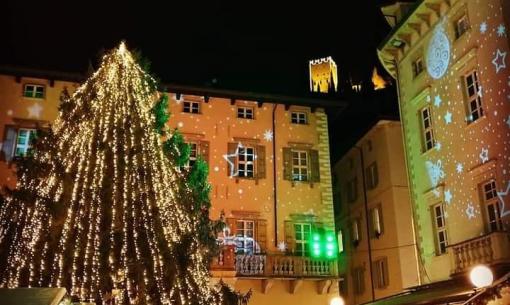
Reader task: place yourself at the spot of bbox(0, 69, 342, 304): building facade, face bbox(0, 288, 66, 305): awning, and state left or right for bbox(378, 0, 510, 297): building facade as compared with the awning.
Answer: left

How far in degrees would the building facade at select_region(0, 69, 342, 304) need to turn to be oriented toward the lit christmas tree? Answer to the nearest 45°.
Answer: approximately 45° to its right

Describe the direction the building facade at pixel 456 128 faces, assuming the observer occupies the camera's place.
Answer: facing the viewer and to the left of the viewer

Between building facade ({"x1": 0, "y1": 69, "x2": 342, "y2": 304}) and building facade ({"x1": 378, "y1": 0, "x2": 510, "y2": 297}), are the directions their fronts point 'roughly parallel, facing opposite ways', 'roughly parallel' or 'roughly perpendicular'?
roughly perpendicular

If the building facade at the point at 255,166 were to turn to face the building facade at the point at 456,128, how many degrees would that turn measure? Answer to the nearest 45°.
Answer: approximately 45° to its left

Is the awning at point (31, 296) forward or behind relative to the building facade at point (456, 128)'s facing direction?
forward

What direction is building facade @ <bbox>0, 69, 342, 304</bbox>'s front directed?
toward the camera

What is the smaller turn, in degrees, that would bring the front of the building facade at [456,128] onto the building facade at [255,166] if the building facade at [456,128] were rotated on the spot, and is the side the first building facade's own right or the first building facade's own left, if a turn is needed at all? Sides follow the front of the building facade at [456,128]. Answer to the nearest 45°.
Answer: approximately 90° to the first building facade's own right

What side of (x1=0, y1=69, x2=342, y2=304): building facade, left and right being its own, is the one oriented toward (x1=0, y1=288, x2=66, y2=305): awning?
front

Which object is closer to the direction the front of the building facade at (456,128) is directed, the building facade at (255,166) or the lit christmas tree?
the lit christmas tree

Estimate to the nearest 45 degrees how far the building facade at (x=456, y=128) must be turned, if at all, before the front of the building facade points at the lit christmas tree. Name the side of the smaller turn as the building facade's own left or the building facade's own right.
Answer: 0° — it already faces it

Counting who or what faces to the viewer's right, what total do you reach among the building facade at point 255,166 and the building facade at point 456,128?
0
